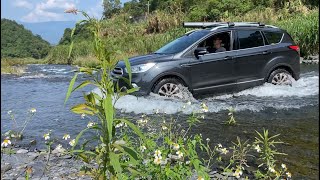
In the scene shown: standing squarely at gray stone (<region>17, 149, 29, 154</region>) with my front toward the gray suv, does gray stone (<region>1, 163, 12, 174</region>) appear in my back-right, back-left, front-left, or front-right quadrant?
back-right

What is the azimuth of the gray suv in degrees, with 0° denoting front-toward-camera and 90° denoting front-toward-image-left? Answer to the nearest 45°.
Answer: approximately 45°

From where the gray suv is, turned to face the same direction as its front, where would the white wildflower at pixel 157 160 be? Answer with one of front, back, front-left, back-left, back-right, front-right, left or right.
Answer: front-left

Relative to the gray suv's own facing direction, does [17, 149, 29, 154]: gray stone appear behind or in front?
in front

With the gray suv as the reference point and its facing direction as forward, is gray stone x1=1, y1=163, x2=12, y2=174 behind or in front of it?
in front
